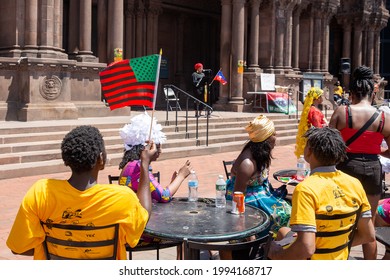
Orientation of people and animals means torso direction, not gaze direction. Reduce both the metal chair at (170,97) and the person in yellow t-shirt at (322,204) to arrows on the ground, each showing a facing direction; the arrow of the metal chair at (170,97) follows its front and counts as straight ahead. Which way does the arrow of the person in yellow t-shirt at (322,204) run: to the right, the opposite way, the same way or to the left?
the opposite way

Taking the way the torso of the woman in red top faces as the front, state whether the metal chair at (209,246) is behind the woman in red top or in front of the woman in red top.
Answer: behind

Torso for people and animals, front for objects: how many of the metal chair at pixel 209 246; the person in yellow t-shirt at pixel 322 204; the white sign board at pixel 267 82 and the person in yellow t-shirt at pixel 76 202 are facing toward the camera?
1

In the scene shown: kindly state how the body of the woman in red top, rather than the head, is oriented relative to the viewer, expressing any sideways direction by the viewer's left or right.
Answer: facing away from the viewer

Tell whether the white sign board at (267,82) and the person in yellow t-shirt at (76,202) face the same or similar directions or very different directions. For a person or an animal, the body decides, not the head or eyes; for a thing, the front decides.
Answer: very different directions

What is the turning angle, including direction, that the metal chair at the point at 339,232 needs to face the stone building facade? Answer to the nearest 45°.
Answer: approximately 45° to its right

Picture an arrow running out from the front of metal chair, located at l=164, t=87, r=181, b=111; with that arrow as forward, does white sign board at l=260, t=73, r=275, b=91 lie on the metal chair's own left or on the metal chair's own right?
on the metal chair's own left

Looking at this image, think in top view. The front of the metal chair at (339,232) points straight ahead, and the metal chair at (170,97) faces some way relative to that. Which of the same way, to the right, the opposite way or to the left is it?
the opposite way

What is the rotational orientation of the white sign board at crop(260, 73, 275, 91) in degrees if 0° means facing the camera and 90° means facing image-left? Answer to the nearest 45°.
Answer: approximately 0°

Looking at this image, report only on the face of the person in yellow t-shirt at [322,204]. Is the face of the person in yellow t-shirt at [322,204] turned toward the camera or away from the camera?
away from the camera

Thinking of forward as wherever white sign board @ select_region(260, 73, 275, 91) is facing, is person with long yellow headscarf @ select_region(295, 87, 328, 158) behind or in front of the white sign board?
in front

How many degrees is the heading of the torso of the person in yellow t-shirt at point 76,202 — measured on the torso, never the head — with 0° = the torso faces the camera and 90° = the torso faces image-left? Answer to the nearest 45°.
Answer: approximately 180°
